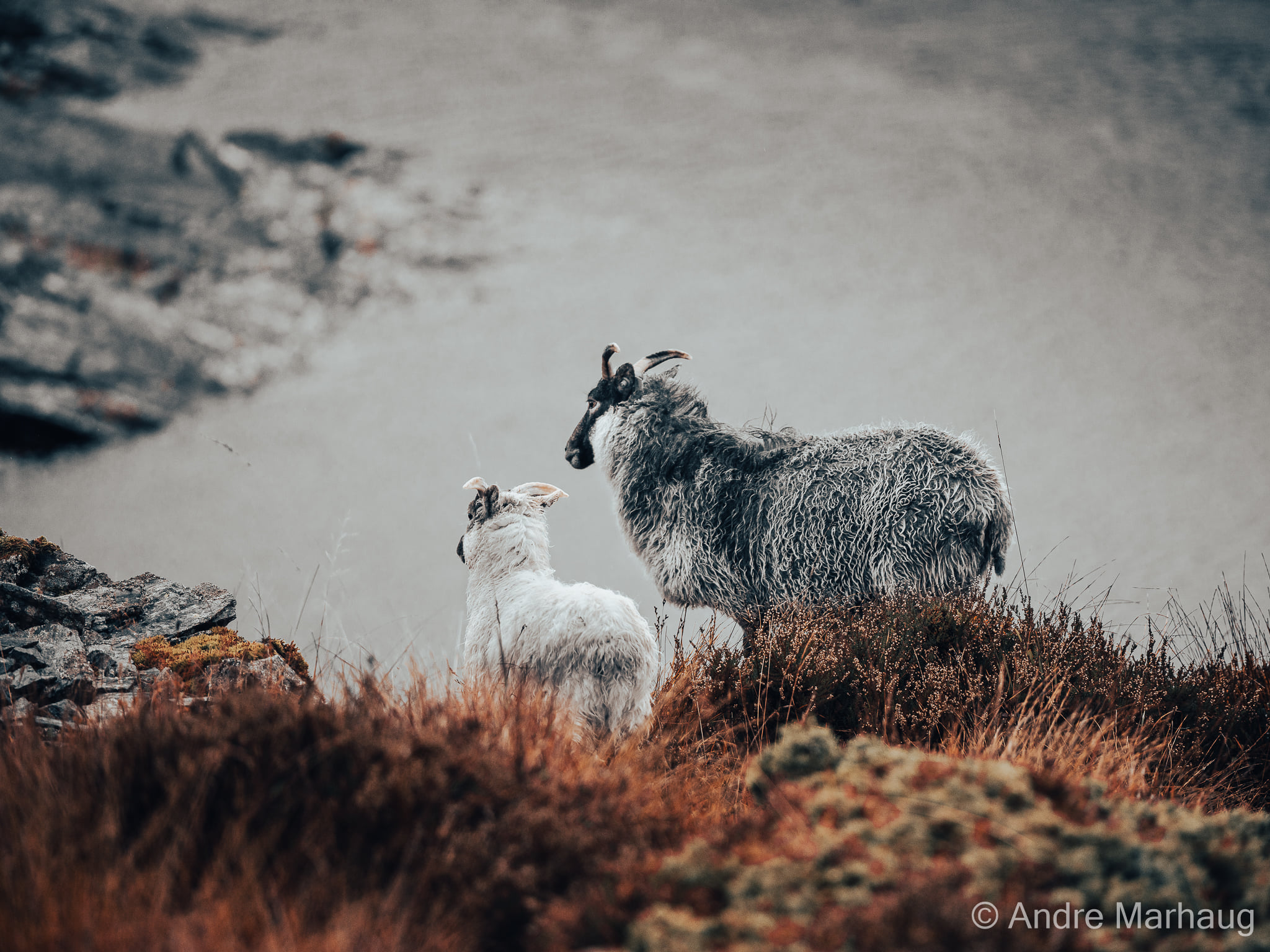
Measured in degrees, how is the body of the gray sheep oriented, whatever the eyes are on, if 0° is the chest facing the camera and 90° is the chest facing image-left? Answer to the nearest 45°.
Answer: approximately 90°

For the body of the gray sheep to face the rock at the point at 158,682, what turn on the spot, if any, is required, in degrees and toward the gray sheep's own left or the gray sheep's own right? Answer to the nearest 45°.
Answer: approximately 45° to the gray sheep's own left

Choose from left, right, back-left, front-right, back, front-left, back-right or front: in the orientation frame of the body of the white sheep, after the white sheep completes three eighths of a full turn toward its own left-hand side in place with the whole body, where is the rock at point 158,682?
right

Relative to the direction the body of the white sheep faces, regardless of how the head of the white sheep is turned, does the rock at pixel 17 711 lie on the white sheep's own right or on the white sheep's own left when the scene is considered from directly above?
on the white sheep's own left

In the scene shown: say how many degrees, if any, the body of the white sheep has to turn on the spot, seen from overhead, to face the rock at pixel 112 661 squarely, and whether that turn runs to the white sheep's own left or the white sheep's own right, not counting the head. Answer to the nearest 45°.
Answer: approximately 45° to the white sheep's own left

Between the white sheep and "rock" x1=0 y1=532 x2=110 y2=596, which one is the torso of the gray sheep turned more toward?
the rock

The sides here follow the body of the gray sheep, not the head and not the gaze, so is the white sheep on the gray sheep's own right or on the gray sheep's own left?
on the gray sheep's own left

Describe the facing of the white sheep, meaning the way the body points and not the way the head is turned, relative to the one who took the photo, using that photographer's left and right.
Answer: facing away from the viewer and to the left of the viewer

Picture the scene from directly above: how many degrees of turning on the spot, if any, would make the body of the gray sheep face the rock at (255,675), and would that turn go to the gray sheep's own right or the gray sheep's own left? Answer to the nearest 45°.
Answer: approximately 45° to the gray sheep's own left

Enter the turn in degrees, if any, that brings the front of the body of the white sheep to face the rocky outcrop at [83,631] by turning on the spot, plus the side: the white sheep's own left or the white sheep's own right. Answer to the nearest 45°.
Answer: approximately 45° to the white sheep's own left

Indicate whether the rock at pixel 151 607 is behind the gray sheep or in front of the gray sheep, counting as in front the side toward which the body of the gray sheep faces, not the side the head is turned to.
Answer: in front

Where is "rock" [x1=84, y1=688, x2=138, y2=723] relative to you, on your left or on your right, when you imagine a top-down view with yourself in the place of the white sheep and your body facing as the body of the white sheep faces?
on your left

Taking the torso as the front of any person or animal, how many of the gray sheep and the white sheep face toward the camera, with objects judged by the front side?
0
